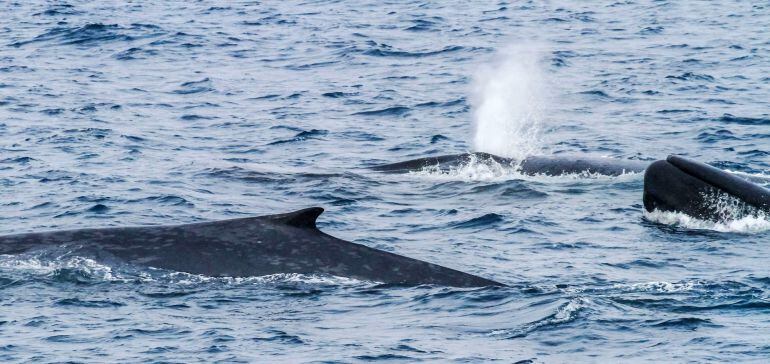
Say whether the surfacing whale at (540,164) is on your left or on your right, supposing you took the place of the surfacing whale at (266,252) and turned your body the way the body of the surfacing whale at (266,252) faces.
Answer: on your right

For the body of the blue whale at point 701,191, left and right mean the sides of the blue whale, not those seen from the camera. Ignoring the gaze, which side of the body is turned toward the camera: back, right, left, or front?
left

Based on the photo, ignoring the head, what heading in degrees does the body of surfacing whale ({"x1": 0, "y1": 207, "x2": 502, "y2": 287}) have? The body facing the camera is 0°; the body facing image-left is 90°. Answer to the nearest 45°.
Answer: approximately 90°
